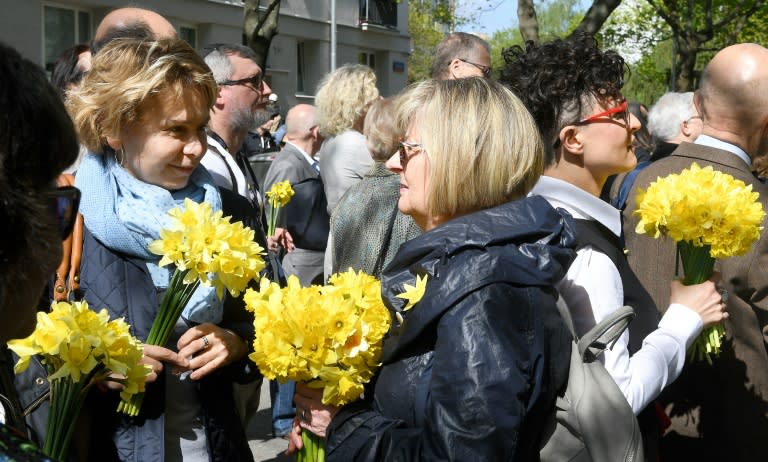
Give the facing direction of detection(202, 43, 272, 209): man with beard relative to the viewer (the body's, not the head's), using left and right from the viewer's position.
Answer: facing to the right of the viewer

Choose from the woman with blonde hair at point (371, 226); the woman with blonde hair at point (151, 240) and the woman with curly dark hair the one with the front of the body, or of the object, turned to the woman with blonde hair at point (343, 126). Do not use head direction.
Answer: the woman with blonde hair at point (371, 226)

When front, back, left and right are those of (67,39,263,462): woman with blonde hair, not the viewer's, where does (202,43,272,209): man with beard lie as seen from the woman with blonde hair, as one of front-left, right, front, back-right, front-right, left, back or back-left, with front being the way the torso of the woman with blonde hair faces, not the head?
back-left

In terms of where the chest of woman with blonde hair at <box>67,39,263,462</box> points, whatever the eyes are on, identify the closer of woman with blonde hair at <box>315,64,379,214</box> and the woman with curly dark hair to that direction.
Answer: the woman with curly dark hair

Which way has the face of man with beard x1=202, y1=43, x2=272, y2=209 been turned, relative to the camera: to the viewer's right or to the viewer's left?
to the viewer's right

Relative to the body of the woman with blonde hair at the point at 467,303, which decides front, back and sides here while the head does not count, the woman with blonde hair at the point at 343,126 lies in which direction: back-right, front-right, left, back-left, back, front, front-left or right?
right

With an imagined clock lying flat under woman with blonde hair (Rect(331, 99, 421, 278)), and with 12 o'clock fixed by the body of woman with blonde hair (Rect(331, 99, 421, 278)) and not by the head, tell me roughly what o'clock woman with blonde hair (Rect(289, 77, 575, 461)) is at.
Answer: woman with blonde hair (Rect(289, 77, 575, 461)) is roughly at 6 o'clock from woman with blonde hair (Rect(331, 99, 421, 278)).

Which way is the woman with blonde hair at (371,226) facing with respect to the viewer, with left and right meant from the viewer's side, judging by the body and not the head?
facing away from the viewer

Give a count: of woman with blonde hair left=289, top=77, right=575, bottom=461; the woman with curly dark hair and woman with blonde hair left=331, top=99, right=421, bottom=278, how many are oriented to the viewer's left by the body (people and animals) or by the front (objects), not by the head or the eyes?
1

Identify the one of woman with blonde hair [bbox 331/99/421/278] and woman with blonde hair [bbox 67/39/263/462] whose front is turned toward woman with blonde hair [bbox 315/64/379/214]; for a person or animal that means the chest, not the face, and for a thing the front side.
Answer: woman with blonde hair [bbox 331/99/421/278]

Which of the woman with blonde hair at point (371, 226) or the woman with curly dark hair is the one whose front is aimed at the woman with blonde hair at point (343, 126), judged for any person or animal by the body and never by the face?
the woman with blonde hair at point (371, 226)

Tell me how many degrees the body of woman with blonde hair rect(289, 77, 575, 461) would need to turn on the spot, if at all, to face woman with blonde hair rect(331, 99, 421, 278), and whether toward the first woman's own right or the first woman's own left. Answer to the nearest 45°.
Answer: approximately 90° to the first woman's own right

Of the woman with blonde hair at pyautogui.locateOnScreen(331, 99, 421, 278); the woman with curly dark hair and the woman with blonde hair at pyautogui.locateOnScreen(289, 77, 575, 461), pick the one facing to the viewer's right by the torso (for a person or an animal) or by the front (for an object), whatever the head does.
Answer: the woman with curly dark hair

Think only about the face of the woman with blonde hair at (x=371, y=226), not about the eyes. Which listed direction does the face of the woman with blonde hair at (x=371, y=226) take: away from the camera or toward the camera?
away from the camera

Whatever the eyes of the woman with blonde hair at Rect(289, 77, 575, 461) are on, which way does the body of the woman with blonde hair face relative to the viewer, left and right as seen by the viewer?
facing to the left of the viewer

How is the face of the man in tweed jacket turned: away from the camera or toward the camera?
away from the camera

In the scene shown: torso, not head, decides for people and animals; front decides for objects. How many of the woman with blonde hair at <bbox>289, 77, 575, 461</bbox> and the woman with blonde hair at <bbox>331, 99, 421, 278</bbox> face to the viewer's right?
0

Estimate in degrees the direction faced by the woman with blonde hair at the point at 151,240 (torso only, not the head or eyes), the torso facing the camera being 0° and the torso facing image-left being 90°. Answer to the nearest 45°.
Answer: approximately 315°
